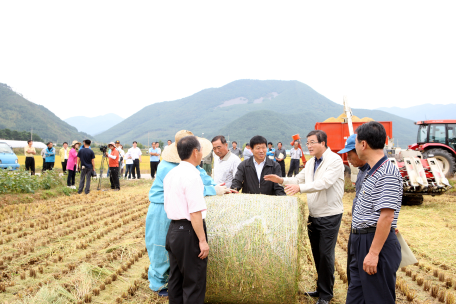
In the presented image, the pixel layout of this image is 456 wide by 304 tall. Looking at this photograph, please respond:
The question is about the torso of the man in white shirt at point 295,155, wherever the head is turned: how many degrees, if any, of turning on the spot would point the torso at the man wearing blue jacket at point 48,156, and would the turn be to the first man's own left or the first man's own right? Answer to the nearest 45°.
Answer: approximately 90° to the first man's own right

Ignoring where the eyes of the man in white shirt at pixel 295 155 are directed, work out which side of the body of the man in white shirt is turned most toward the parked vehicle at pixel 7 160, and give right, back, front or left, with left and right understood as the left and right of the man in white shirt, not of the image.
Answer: right

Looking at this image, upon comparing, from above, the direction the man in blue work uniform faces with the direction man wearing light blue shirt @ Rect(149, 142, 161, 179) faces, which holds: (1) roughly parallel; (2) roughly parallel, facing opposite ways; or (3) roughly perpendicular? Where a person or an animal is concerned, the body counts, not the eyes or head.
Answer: roughly perpendicular

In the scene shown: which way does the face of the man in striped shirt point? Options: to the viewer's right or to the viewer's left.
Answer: to the viewer's left

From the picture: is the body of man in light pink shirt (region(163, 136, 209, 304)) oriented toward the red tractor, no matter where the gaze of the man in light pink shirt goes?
yes

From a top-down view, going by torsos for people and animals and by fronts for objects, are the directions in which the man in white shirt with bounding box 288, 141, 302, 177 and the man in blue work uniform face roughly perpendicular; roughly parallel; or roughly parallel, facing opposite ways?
roughly perpendicular

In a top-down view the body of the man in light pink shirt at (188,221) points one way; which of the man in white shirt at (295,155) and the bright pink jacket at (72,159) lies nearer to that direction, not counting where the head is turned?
the man in white shirt

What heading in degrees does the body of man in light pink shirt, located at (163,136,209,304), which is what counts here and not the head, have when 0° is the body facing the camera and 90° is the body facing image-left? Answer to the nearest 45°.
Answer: approximately 225°

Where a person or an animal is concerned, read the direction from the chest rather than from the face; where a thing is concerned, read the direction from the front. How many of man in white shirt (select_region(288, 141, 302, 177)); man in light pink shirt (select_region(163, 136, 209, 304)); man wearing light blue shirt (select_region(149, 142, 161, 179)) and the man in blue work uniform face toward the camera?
2

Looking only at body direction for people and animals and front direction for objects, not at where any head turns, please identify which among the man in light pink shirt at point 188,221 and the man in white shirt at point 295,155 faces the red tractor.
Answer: the man in light pink shirt at point 188,221

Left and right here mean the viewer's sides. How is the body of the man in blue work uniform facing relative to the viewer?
facing to the right of the viewer
